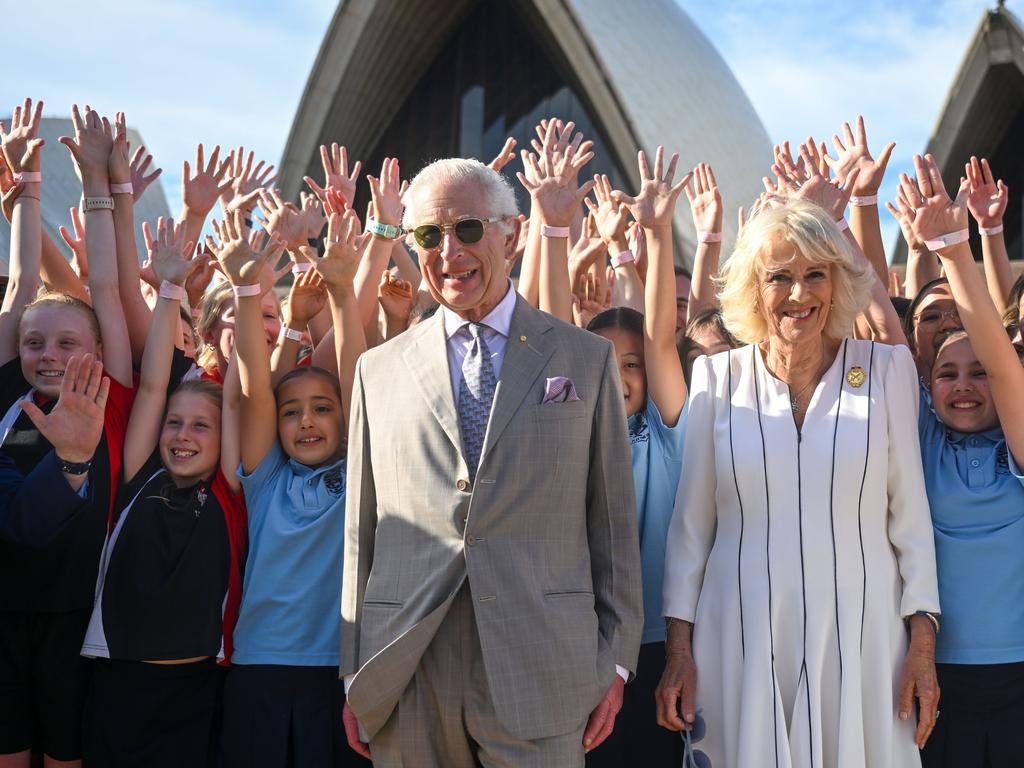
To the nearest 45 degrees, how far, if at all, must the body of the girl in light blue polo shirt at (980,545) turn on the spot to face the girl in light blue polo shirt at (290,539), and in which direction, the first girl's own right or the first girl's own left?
approximately 90° to the first girl's own right

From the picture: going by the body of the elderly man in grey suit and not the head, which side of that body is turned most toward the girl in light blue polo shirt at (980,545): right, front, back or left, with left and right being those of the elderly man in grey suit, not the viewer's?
left

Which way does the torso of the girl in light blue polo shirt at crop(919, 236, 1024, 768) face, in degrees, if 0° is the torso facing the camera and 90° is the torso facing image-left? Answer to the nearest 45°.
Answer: approximately 0°

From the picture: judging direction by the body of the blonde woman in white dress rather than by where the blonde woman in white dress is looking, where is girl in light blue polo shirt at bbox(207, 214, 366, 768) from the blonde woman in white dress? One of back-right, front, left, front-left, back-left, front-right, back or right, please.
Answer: right

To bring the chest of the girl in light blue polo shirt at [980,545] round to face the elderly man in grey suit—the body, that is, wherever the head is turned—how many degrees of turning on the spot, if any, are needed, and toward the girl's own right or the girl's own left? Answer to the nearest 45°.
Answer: approximately 45° to the girl's own right

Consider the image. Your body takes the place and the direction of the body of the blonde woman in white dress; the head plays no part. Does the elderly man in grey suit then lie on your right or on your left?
on your right

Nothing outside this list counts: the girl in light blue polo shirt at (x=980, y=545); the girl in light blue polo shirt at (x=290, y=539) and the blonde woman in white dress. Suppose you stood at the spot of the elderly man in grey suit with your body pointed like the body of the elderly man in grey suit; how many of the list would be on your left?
2
